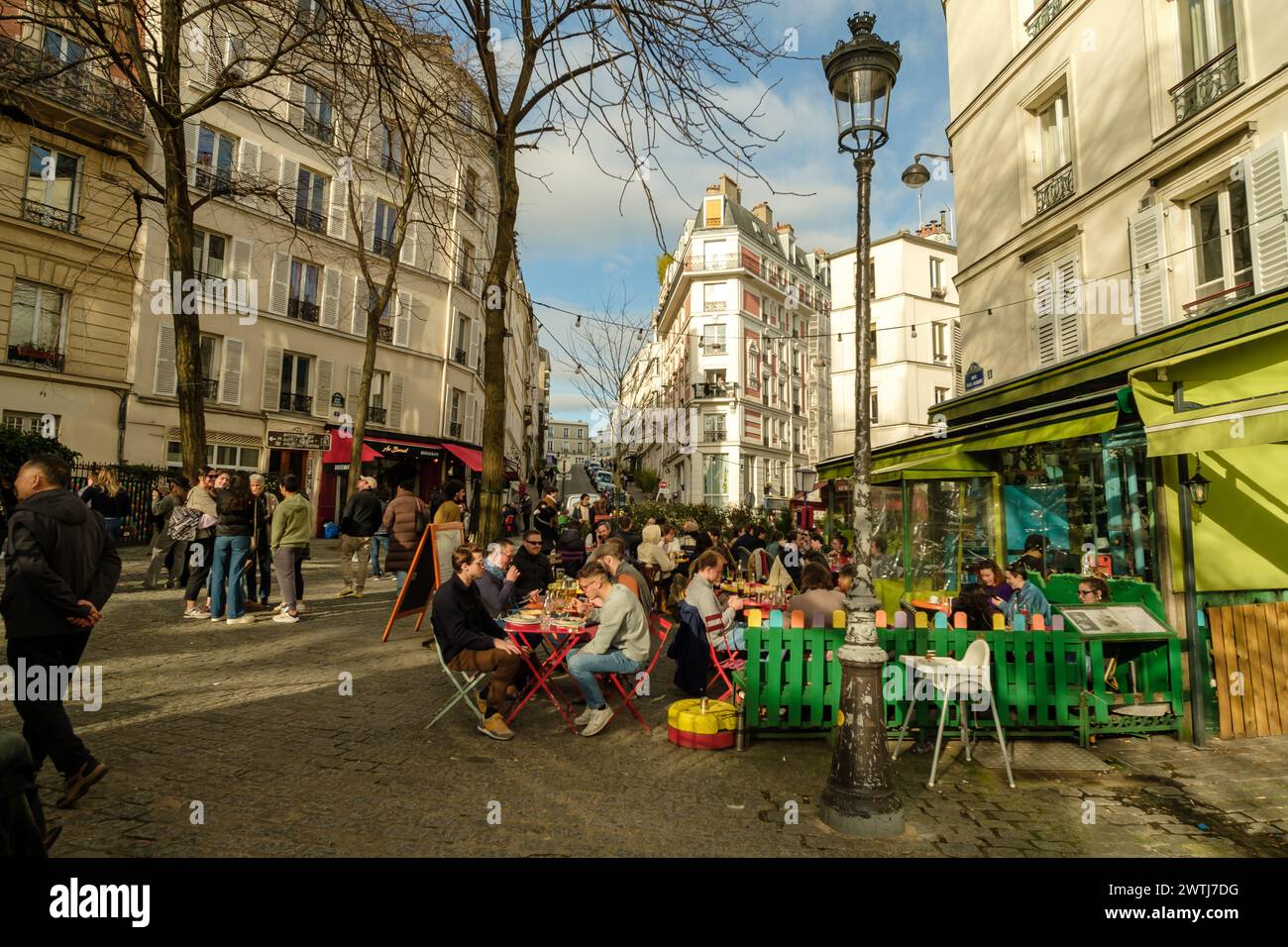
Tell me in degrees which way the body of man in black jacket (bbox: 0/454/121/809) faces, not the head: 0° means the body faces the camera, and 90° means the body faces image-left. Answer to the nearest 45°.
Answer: approximately 135°

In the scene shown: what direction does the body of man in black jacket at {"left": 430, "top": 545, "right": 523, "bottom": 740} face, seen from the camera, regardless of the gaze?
to the viewer's right

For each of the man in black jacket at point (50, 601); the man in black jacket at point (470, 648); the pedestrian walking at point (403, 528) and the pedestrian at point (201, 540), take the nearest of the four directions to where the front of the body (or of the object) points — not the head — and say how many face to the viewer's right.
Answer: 2

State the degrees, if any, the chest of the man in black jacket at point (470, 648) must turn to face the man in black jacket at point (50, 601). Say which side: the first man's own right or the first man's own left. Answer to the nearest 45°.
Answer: approximately 135° to the first man's own right

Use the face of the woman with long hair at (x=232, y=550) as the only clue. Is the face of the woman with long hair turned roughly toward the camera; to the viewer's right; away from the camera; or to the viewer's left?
away from the camera

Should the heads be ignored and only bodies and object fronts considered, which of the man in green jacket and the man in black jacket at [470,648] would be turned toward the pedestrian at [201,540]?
the man in green jacket

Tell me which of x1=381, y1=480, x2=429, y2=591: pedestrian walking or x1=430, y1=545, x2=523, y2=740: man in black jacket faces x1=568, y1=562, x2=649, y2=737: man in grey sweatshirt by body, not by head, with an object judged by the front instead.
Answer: the man in black jacket

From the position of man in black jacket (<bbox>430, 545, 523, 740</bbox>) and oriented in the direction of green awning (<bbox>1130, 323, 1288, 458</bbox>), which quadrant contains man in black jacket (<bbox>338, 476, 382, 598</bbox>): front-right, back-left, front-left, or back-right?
back-left

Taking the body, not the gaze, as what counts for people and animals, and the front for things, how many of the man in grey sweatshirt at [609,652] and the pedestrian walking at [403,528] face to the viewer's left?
1

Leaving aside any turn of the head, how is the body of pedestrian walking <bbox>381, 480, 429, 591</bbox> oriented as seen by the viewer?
away from the camera

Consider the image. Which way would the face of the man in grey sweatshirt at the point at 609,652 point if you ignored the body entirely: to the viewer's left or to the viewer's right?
to the viewer's left

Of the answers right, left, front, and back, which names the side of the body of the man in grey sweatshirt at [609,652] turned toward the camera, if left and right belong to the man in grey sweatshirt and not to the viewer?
left

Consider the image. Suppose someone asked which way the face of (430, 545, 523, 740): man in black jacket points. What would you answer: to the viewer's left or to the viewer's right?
to the viewer's right
